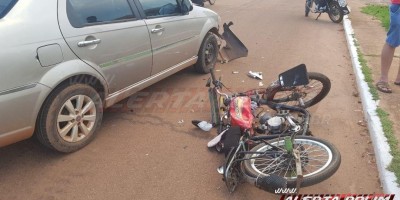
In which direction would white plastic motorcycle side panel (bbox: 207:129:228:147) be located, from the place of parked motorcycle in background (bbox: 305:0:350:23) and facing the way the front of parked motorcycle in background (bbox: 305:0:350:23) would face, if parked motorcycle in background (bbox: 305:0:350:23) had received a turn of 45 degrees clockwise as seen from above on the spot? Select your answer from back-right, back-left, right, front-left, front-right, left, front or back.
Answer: back

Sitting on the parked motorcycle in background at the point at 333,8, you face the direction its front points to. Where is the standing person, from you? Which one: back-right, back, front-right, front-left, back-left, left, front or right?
back-left

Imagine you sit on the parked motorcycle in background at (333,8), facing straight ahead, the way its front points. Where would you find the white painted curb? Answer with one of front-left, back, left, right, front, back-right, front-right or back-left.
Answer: back-left

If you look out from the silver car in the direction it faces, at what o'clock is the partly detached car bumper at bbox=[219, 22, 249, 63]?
The partly detached car bumper is roughly at 12 o'clock from the silver car.

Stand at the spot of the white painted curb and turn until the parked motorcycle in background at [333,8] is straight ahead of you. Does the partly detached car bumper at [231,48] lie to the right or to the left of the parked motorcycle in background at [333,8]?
left

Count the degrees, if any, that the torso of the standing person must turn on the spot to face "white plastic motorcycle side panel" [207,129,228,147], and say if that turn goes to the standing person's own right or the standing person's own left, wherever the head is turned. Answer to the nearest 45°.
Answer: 0° — they already face it

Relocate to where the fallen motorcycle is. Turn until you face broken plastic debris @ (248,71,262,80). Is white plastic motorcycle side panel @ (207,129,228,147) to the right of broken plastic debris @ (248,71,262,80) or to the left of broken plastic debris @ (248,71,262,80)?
left

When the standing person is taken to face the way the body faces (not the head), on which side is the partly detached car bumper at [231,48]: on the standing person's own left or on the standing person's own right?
on the standing person's own right

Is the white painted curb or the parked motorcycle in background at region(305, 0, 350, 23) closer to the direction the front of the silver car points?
the parked motorcycle in background

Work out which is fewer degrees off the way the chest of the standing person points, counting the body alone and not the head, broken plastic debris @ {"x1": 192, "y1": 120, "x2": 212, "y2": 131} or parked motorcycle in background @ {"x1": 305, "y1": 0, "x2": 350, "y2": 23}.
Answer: the broken plastic debris

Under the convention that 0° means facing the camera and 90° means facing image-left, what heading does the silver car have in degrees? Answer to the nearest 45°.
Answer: approximately 225°

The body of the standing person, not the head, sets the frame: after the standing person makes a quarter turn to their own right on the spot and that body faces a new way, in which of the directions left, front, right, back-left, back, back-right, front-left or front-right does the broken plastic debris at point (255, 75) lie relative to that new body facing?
front-left

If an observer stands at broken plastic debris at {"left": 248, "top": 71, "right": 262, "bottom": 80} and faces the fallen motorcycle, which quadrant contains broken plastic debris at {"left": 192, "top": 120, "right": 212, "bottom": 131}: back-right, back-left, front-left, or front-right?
front-right
